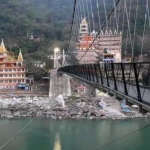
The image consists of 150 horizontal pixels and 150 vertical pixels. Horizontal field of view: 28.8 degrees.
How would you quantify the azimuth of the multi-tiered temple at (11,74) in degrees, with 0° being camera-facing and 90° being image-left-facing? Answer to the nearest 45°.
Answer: approximately 0°
